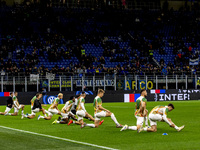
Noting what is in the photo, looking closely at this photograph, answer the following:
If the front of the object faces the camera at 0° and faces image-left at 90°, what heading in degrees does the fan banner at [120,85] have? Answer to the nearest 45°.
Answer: approximately 0°

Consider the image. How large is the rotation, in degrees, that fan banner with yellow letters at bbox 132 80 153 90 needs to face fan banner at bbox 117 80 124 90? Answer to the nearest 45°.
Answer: approximately 45° to its right

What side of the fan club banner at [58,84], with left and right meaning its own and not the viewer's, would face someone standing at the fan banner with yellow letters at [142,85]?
left

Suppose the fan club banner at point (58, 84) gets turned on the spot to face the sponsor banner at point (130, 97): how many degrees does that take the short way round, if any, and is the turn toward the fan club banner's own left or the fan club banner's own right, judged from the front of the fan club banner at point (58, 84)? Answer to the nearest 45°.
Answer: approximately 90° to the fan club banner's own left

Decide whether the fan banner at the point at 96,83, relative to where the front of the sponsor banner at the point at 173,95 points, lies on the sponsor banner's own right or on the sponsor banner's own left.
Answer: on the sponsor banner's own right
